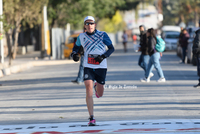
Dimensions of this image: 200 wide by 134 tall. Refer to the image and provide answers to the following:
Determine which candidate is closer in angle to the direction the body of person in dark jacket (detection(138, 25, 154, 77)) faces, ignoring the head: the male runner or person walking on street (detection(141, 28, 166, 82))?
the male runner

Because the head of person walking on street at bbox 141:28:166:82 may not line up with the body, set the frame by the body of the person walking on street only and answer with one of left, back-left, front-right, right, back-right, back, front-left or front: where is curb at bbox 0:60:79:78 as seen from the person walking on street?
front-right

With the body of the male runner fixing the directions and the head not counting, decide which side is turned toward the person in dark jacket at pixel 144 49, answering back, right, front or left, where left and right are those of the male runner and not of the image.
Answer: back

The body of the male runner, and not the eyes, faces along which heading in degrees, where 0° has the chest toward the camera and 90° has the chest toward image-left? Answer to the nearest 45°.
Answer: approximately 0°

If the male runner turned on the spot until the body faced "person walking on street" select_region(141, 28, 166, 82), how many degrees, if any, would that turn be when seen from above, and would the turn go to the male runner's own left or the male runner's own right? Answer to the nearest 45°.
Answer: approximately 180°

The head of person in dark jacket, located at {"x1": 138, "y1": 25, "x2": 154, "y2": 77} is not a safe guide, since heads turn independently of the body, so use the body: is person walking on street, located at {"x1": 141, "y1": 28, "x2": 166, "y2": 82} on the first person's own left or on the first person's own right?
on the first person's own left
